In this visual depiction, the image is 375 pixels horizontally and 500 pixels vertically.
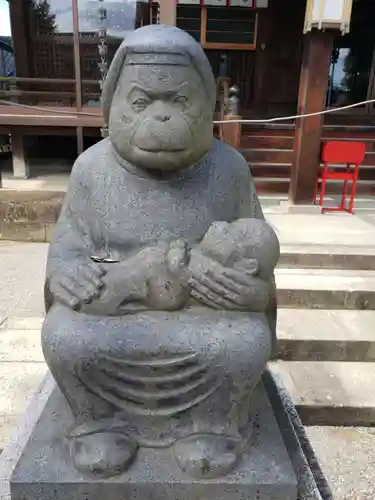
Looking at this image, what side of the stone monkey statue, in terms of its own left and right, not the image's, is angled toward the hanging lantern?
back

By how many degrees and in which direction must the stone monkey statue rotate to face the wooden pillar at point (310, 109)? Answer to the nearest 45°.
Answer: approximately 180°

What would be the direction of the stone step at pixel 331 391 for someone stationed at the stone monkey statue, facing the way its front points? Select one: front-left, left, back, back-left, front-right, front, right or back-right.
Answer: back-left

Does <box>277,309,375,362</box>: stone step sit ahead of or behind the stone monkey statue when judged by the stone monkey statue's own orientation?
behind

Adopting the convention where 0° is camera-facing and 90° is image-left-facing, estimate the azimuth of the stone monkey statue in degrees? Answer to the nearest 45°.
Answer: approximately 0°

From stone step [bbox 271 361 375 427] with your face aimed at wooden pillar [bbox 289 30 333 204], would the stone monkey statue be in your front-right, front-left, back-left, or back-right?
back-left

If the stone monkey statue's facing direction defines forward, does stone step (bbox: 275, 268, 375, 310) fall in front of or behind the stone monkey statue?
behind
